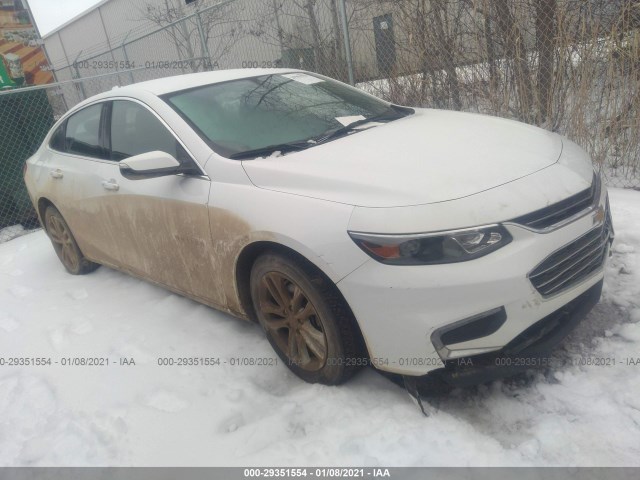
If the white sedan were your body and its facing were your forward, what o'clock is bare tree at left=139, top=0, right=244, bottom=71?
The bare tree is roughly at 7 o'clock from the white sedan.

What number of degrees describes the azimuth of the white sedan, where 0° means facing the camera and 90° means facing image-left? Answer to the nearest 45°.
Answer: approximately 315°

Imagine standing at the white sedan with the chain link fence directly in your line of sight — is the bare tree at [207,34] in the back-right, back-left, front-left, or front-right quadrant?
front-left

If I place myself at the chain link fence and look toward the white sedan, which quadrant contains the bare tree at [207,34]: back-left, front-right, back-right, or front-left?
back-right
